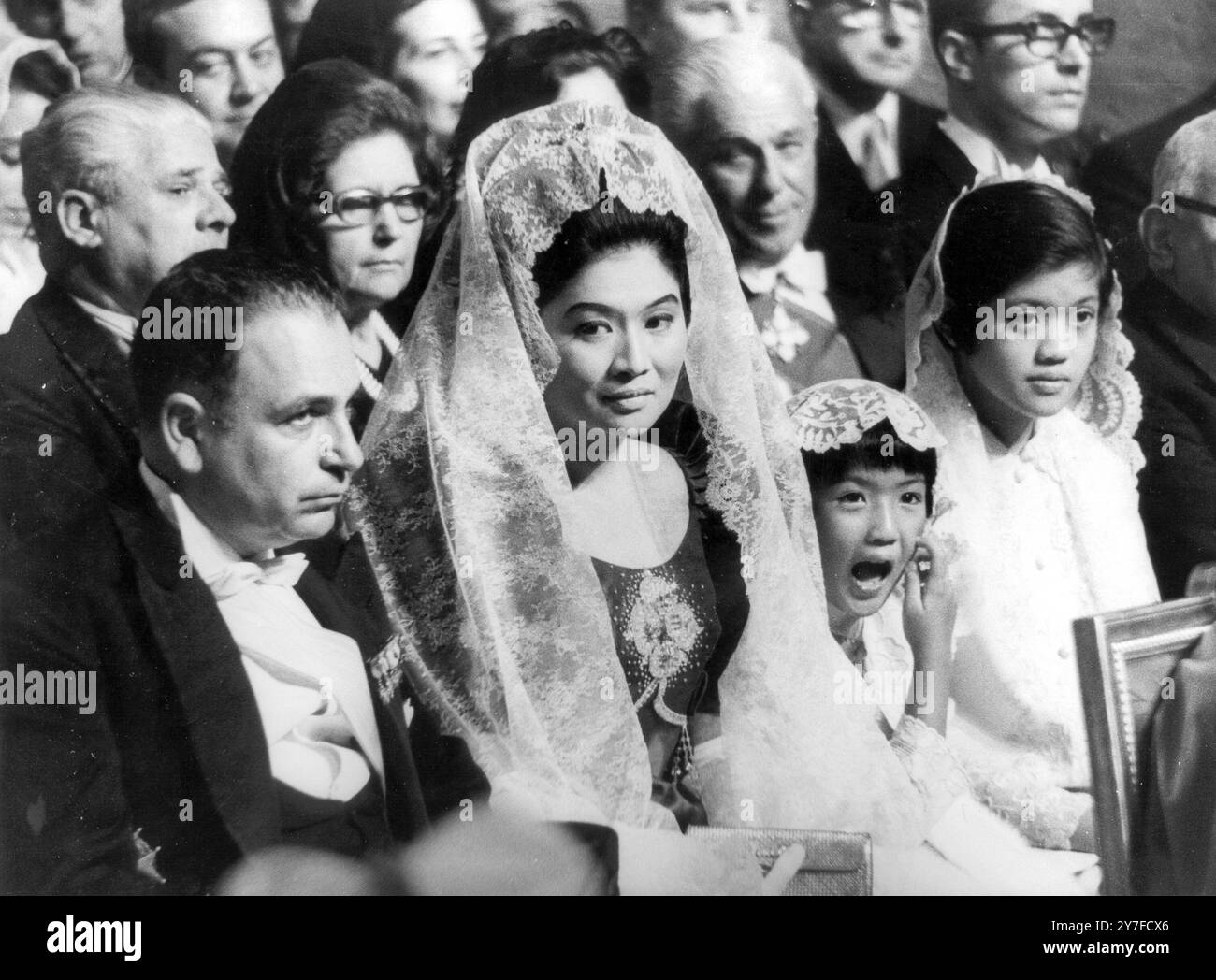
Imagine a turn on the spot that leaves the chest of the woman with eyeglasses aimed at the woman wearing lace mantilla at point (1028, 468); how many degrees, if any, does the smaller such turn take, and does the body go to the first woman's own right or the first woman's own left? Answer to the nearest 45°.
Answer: approximately 45° to the first woman's own left

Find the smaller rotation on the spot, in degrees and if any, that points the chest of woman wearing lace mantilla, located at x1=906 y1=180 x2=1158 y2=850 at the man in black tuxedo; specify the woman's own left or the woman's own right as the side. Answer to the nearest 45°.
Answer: approximately 90° to the woman's own right

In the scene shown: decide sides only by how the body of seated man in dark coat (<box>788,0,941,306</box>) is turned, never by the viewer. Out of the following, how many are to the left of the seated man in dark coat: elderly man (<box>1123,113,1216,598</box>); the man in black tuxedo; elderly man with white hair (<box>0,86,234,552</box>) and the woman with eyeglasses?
1

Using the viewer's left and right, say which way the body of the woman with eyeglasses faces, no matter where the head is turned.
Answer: facing the viewer and to the right of the viewer

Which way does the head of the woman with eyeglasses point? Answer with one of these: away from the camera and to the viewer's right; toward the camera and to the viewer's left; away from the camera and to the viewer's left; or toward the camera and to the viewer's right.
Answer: toward the camera and to the viewer's right

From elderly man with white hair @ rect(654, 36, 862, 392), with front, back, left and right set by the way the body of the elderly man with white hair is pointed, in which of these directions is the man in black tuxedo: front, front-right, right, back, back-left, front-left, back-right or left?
right

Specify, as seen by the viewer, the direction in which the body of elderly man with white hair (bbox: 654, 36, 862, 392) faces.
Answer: toward the camera
